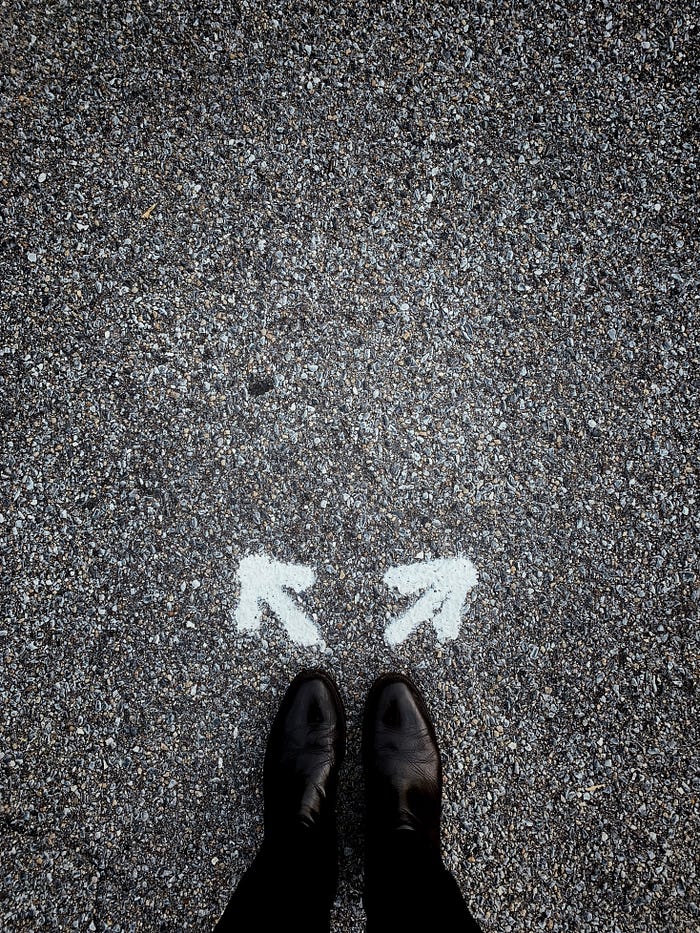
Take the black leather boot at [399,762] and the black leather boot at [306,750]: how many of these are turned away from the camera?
2

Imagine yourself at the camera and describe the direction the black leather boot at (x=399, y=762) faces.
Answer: facing away from the viewer

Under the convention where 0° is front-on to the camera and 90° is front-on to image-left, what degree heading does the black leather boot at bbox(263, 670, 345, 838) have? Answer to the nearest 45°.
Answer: approximately 180°
